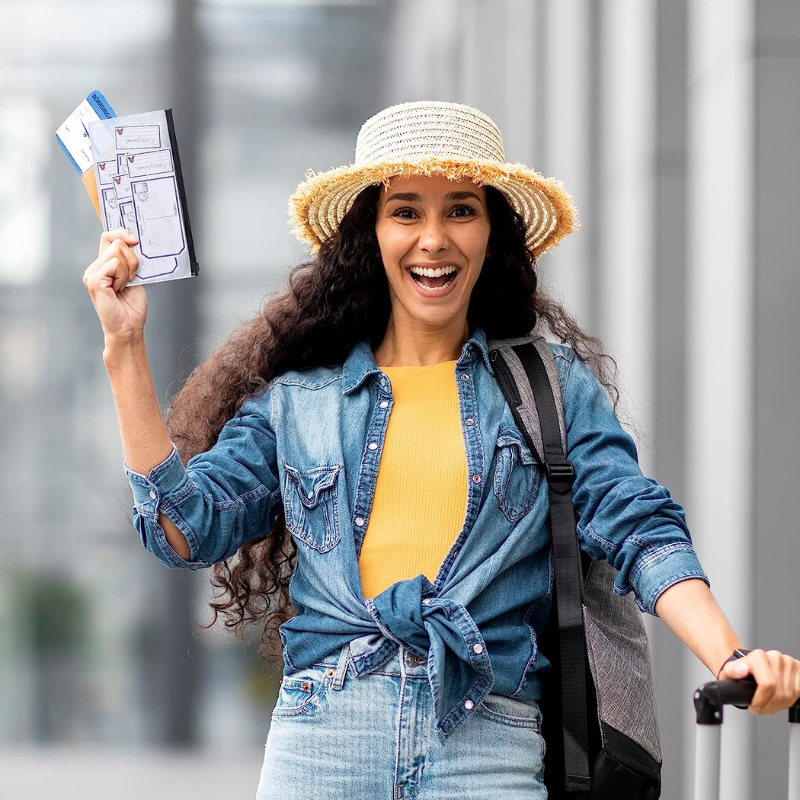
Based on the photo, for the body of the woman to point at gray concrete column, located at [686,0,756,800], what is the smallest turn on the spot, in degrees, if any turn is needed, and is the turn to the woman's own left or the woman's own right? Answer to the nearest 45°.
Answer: approximately 135° to the woman's own left

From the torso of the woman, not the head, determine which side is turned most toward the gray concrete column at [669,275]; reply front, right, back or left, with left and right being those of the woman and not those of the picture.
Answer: back

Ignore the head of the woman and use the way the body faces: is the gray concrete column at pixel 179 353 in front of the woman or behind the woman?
behind

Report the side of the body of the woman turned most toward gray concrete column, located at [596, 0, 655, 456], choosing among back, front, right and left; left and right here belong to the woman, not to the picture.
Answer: back

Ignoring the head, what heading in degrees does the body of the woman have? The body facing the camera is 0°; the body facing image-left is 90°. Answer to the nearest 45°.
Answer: approximately 0°

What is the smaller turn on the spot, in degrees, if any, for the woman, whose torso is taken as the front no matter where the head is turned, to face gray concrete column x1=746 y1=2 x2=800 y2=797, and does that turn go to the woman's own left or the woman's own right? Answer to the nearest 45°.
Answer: approximately 135° to the woman's own left
